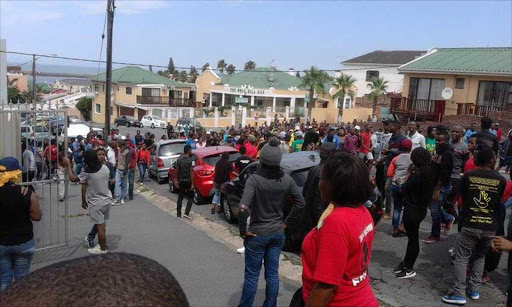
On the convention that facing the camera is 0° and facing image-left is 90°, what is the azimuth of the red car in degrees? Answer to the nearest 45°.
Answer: approximately 135°

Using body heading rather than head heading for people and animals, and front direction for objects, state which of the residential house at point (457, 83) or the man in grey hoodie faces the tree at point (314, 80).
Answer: the man in grey hoodie

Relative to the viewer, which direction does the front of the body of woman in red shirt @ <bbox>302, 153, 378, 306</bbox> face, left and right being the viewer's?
facing away from the viewer and to the left of the viewer

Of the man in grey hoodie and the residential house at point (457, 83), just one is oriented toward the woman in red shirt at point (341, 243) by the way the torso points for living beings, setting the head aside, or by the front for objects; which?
the residential house

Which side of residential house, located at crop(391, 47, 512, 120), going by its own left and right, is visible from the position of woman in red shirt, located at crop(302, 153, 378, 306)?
front

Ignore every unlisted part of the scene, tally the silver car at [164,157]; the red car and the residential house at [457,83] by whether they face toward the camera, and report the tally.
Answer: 1

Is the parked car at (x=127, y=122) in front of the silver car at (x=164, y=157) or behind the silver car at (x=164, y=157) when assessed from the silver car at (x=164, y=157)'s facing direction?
in front

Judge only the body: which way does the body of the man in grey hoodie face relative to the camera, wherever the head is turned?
away from the camera

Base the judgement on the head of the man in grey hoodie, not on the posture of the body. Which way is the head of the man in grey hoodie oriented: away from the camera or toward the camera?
away from the camera

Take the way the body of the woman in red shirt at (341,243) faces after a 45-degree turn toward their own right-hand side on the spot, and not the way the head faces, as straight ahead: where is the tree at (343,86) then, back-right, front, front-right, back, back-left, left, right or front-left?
front

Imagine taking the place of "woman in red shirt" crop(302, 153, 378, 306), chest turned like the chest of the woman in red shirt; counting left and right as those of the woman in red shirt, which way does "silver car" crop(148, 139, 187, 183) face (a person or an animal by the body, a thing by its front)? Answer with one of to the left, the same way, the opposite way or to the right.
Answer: the same way

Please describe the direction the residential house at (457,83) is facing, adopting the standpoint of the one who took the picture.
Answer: facing the viewer

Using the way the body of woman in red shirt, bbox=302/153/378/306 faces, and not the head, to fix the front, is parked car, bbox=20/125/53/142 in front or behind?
in front

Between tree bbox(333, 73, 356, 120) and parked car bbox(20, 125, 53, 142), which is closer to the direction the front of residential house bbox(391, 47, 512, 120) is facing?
the parked car
